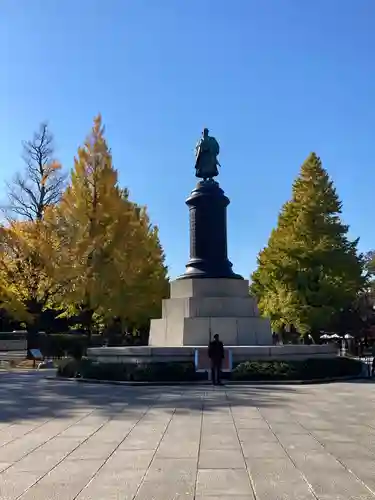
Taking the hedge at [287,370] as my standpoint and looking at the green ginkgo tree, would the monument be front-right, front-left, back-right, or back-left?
front-left
